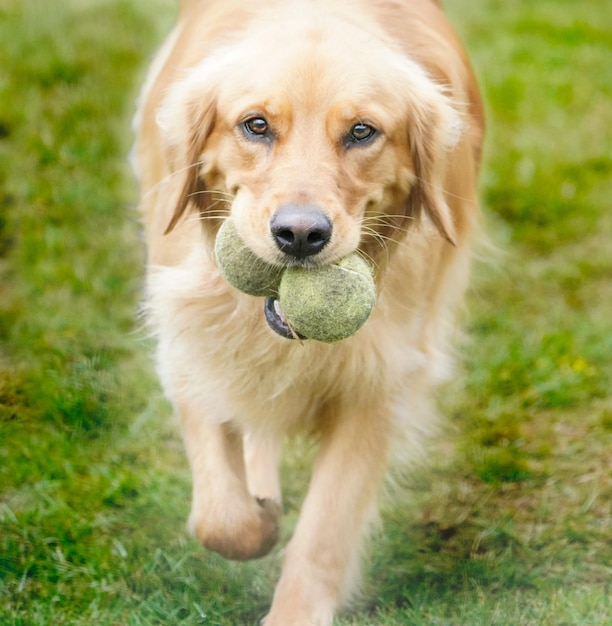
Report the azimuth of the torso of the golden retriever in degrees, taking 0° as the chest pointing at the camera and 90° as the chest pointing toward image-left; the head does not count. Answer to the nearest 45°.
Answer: approximately 0°
